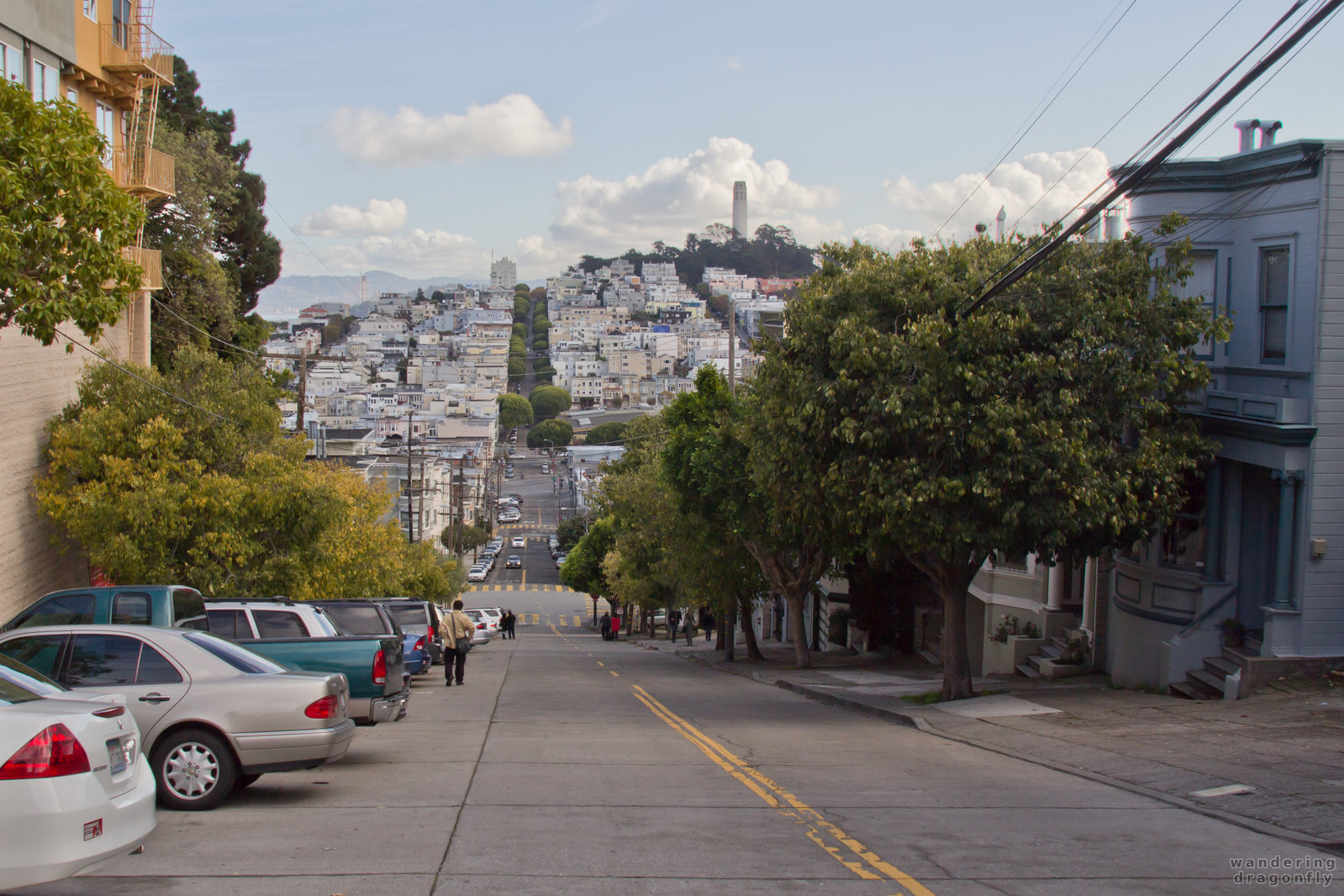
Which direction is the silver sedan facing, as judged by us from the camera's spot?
facing to the left of the viewer

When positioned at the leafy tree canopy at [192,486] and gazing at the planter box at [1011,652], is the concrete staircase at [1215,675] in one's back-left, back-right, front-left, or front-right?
front-right

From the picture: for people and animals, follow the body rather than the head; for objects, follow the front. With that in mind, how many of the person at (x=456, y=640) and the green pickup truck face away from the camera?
1

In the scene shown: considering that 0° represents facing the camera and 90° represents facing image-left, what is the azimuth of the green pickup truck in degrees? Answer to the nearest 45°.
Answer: approximately 90°

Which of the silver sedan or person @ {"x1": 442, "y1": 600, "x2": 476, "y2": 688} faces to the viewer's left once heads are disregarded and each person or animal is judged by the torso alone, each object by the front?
the silver sedan

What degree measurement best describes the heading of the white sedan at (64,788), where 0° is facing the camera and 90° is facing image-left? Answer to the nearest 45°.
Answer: approximately 135°
